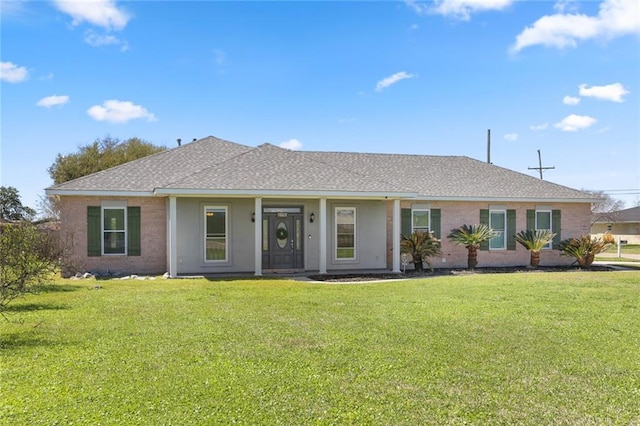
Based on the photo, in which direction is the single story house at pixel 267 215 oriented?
toward the camera

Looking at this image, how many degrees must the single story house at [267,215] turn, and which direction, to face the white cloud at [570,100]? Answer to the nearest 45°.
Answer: approximately 135° to its left

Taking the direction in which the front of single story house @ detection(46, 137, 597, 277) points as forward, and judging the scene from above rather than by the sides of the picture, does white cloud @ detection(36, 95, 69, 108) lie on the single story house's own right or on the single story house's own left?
on the single story house's own right

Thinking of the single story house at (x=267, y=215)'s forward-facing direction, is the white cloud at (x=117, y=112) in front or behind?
behind

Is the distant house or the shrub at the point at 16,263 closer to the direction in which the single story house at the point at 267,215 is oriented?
the shrub

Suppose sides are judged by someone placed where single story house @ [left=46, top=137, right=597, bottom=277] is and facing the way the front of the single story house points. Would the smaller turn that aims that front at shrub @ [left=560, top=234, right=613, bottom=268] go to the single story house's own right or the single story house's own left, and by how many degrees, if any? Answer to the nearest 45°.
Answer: approximately 90° to the single story house's own left

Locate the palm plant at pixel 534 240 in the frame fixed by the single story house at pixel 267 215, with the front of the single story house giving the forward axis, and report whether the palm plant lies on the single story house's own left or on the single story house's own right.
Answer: on the single story house's own left

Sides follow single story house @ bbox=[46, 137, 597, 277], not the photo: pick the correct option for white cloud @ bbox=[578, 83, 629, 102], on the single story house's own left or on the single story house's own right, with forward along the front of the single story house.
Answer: on the single story house's own left

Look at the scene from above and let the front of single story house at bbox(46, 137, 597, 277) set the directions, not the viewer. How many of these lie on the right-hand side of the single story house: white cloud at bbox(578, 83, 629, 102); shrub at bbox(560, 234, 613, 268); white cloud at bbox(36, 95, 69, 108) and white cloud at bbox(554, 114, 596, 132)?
1
